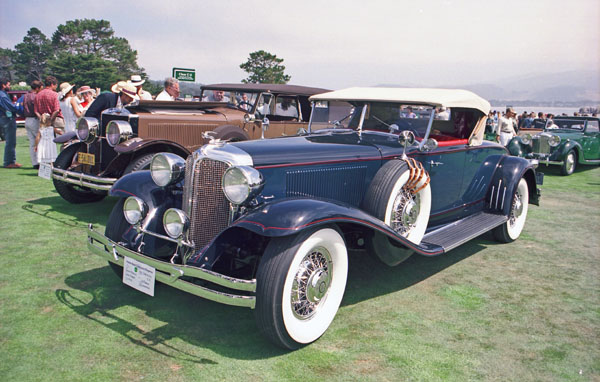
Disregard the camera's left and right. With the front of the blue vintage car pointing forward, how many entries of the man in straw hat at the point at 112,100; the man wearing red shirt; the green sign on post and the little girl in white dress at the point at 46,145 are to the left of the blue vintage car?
0

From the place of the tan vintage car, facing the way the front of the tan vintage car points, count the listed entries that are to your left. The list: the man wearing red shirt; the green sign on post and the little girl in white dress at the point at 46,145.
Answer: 0

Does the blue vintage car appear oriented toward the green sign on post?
no

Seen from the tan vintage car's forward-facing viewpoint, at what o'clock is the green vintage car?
The green vintage car is roughly at 7 o'clock from the tan vintage car.

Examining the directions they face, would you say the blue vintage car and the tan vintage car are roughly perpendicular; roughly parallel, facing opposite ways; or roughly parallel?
roughly parallel

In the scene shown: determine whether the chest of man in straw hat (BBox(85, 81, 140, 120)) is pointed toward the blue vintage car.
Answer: no

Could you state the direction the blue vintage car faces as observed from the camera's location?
facing the viewer and to the left of the viewer

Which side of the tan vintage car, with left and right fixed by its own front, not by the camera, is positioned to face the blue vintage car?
left

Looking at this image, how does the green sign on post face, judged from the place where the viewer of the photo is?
facing the viewer

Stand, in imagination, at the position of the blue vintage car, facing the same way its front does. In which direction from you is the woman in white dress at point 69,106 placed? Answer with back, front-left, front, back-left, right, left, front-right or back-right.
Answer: right

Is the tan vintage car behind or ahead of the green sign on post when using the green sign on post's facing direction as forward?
ahead

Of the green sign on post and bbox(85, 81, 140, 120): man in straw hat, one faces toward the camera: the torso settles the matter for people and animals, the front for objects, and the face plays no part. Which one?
the green sign on post

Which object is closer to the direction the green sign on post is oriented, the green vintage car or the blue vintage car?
the blue vintage car

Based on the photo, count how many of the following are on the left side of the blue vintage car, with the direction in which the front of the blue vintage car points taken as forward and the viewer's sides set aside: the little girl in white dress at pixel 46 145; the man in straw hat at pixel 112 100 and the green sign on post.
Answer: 0
